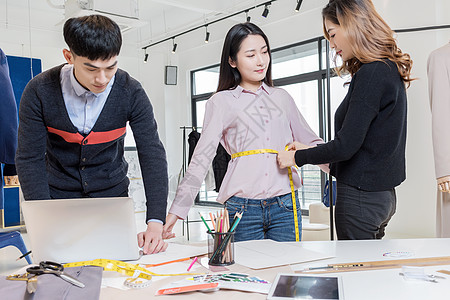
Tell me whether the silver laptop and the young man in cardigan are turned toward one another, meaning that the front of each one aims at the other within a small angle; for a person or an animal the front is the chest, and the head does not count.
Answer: yes

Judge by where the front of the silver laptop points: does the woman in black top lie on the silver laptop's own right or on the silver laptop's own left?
on the silver laptop's own right

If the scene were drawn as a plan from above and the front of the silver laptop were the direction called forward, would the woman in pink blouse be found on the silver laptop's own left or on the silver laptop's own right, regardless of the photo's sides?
on the silver laptop's own right

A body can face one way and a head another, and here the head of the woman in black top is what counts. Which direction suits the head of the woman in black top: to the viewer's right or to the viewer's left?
to the viewer's left

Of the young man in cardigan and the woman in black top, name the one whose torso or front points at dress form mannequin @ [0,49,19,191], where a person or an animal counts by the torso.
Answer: the woman in black top

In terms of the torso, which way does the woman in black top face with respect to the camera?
to the viewer's left

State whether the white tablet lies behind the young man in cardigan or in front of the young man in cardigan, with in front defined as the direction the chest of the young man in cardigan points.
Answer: in front

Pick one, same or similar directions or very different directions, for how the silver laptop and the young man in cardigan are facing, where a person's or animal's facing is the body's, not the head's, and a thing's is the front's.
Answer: very different directions

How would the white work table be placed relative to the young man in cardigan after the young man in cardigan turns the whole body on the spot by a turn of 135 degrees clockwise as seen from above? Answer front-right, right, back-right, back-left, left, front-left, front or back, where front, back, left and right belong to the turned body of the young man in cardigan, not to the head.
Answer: back

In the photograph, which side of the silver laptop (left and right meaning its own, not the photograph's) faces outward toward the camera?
back

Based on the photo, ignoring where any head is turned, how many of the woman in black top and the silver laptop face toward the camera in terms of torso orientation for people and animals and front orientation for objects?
0
